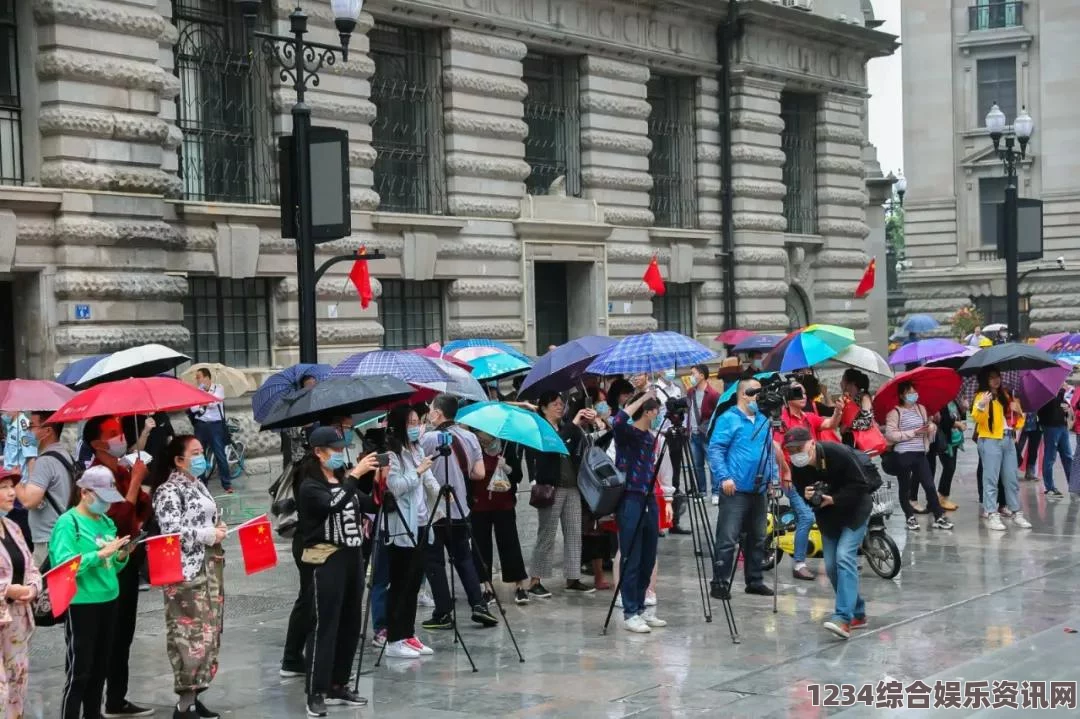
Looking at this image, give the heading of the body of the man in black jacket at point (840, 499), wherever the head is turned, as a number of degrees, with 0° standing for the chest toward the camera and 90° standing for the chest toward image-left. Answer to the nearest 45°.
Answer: approximately 45°

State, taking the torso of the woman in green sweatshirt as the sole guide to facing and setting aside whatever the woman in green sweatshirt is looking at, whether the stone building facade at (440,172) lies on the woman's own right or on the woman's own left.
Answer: on the woman's own left

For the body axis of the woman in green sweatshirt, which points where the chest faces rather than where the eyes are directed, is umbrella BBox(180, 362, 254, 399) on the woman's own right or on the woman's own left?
on the woman's own left

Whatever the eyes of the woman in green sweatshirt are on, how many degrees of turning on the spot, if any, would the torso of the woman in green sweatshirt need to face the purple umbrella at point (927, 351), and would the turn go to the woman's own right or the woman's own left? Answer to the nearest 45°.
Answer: approximately 90° to the woman's own left

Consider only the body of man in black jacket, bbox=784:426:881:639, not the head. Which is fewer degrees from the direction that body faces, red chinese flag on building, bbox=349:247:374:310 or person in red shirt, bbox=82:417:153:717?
the person in red shirt

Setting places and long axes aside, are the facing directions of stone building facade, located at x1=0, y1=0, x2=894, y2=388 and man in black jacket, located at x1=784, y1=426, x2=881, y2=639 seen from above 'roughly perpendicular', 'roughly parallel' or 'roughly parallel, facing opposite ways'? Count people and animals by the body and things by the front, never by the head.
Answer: roughly perpendicular

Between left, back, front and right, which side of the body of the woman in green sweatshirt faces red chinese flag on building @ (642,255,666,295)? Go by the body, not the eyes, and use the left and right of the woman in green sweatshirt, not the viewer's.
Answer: left

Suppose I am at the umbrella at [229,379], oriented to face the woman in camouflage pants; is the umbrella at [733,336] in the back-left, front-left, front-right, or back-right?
back-left

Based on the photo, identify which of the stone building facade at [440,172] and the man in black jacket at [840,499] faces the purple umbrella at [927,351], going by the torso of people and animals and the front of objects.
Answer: the stone building facade

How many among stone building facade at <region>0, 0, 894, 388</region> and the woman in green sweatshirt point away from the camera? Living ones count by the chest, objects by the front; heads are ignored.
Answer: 0

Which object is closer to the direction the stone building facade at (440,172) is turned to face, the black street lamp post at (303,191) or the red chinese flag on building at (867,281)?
the black street lamp post
